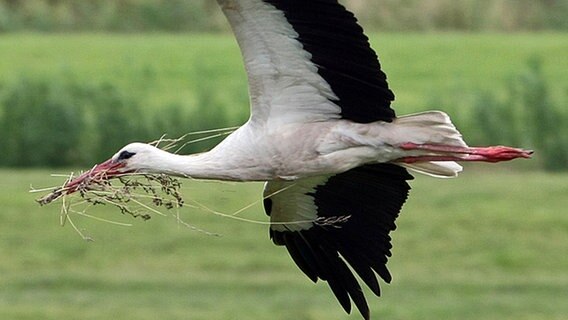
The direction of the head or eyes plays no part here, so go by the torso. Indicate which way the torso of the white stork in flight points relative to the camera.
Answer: to the viewer's left
